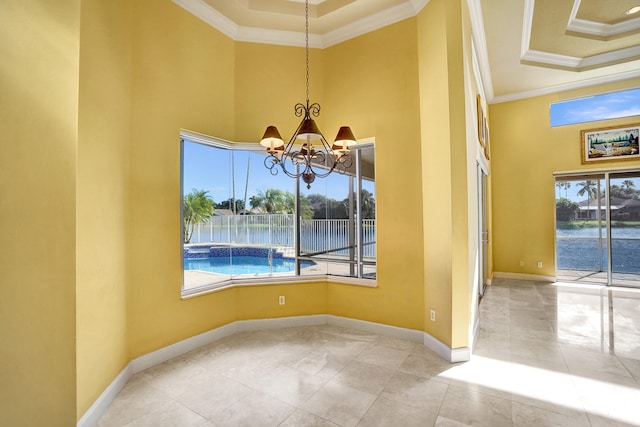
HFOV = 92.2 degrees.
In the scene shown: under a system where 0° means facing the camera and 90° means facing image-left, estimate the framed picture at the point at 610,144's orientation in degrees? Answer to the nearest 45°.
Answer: approximately 0°
